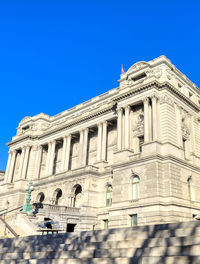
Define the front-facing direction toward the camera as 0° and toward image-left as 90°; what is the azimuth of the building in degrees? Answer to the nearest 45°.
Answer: approximately 45°
